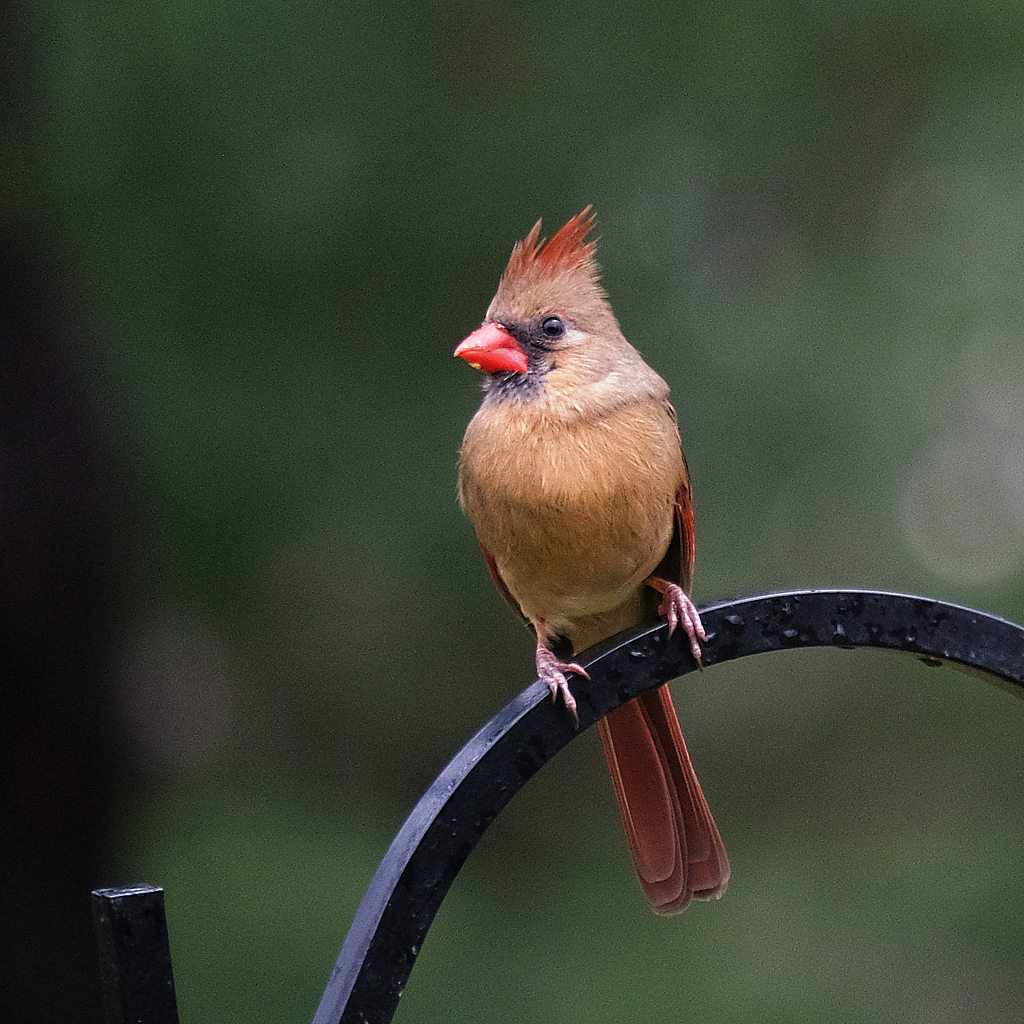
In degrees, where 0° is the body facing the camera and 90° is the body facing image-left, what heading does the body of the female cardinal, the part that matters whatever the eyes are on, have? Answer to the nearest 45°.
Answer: approximately 45°

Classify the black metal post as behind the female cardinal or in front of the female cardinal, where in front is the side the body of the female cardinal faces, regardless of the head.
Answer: in front
